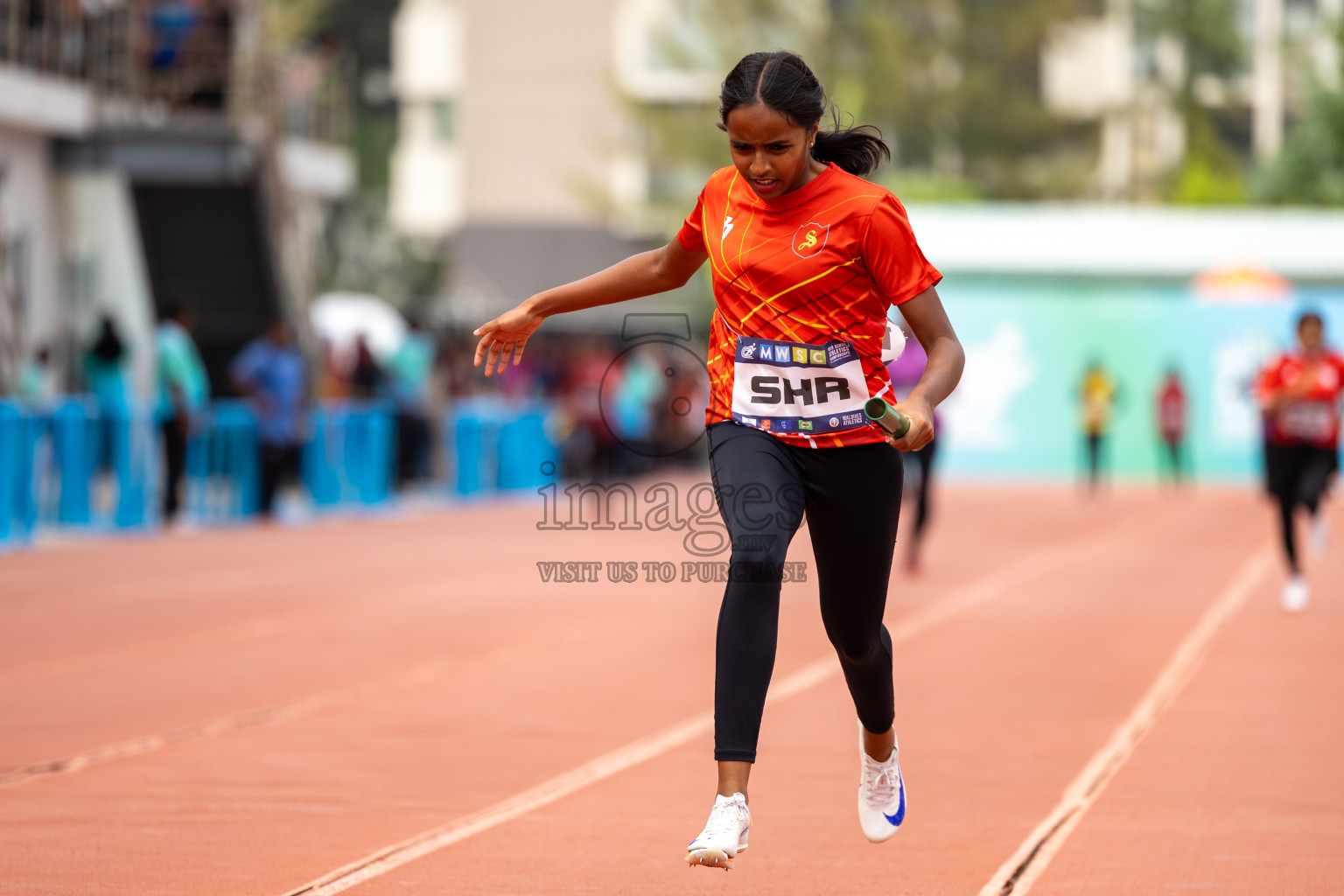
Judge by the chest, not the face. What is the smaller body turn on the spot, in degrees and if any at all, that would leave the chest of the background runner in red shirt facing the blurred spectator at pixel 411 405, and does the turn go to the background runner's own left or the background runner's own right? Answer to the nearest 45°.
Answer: approximately 135° to the background runner's own right

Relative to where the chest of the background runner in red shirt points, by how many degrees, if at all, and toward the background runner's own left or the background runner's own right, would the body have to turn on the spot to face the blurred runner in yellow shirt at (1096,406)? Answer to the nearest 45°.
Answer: approximately 180°

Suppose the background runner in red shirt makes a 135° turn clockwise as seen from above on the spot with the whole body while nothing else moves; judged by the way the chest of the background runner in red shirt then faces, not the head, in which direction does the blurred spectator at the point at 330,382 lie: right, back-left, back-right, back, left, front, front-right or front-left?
front

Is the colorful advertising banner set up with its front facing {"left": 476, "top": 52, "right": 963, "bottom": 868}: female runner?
yes

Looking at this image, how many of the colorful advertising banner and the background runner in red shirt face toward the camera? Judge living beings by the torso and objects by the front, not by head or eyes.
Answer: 2

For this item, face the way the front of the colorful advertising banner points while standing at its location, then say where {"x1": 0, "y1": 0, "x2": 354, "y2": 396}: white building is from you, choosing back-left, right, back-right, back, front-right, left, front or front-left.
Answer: front-right

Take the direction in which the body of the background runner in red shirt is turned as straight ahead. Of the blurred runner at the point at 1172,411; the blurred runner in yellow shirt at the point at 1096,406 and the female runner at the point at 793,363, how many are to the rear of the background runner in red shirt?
2

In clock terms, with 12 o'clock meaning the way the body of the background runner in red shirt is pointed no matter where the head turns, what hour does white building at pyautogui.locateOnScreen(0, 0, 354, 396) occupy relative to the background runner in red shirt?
The white building is roughly at 4 o'clock from the background runner in red shirt.

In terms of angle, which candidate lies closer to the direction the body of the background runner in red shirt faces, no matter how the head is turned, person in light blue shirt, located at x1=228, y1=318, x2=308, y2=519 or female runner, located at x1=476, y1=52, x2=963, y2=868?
the female runner
